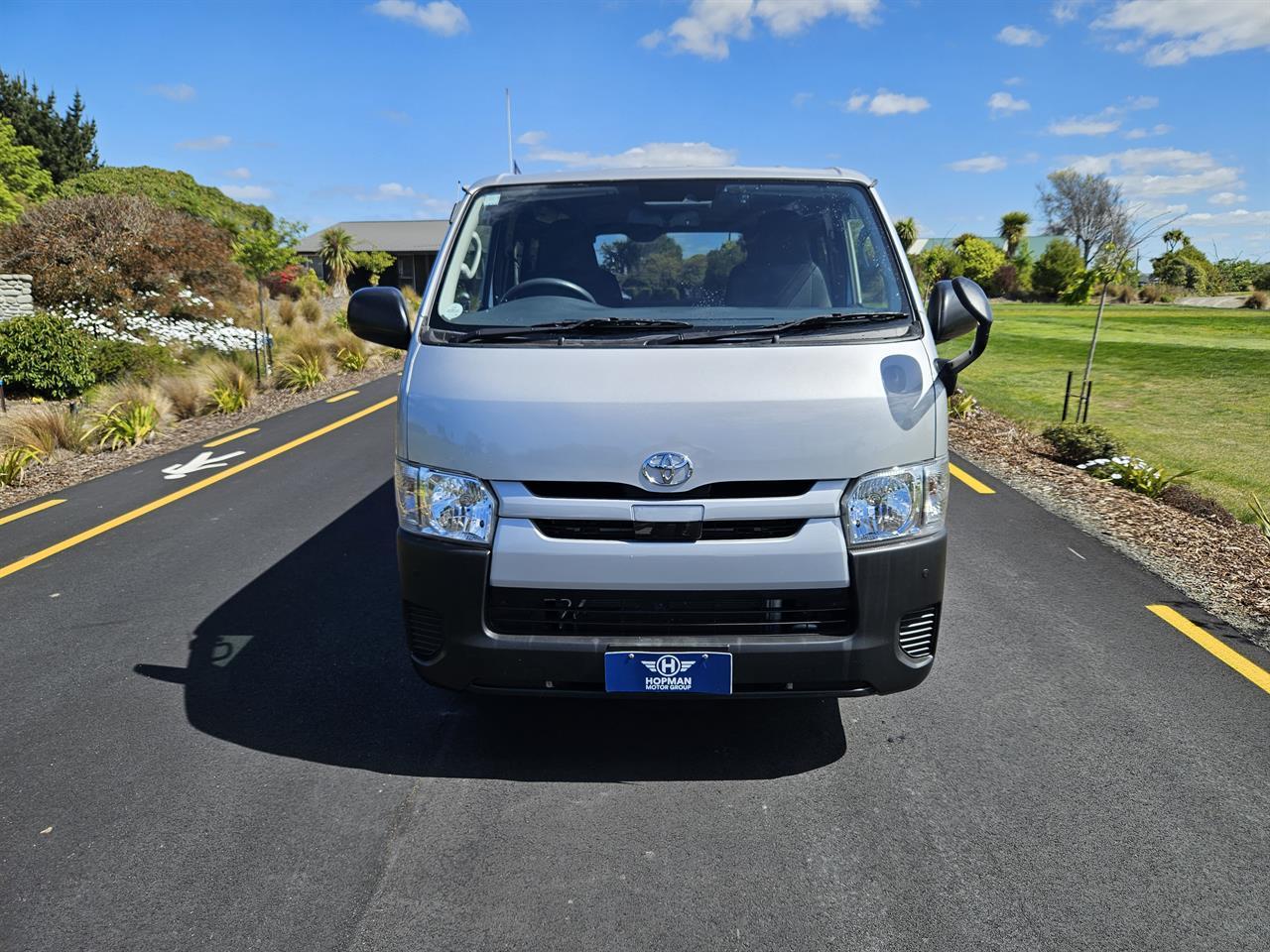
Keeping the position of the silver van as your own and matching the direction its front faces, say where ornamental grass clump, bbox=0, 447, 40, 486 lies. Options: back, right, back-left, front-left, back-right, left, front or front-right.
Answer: back-right

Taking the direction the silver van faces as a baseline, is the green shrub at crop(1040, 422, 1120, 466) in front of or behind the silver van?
behind

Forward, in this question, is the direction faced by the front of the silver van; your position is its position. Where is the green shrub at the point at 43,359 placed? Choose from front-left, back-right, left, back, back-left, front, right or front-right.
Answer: back-right

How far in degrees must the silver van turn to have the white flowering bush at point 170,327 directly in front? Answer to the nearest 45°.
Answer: approximately 135° to its right

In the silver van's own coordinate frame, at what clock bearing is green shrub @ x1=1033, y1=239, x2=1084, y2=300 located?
The green shrub is roughly at 7 o'clock from the silver van.

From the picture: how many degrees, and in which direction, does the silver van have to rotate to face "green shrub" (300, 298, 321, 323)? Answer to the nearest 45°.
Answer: approximately 135° to its right

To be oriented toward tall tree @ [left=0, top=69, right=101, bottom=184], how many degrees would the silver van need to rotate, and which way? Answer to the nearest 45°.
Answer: approximately 135° to its right

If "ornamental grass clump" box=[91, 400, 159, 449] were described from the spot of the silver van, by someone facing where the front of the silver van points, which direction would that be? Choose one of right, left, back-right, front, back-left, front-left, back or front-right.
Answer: back-right

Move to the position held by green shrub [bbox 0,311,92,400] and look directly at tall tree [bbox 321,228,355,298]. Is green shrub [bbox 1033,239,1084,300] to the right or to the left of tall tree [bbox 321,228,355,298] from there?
right

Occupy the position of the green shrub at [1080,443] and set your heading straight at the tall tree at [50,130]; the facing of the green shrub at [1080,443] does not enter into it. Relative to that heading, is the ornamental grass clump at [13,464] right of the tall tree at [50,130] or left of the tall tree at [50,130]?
left

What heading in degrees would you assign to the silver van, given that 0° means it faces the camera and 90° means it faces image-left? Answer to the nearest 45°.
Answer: approximately 0°

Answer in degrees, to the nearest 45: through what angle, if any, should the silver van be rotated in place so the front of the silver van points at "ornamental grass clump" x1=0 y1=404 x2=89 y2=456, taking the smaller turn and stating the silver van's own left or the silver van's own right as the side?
approximately 135° to the silver van's own right

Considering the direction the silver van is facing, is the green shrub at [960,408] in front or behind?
behind
